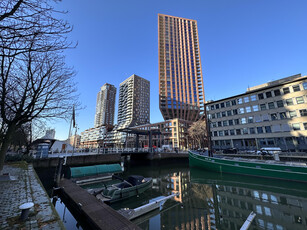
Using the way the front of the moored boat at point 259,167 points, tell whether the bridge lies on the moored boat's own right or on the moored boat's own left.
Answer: on the moored boat's own left

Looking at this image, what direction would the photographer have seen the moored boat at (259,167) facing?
facing away from the viewer and to the left of the viewer

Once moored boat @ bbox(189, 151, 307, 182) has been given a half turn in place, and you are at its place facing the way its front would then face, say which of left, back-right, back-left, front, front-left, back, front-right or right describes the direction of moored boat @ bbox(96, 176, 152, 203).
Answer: right

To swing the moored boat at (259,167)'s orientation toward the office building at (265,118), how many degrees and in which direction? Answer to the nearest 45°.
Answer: approximately 45° to its right
